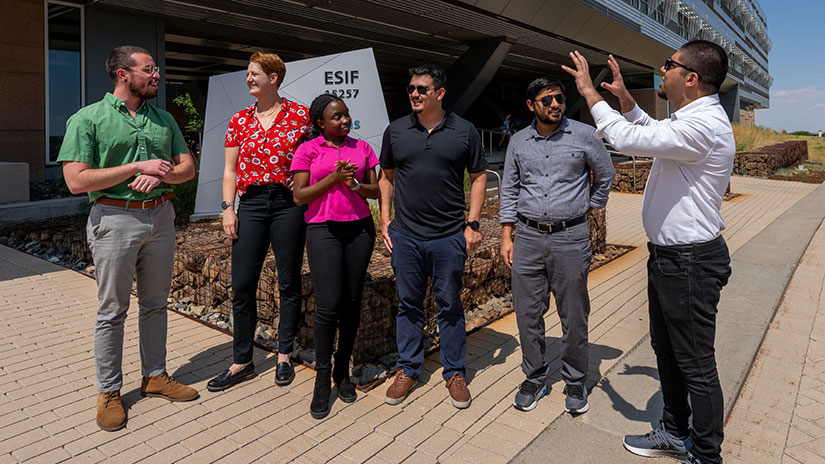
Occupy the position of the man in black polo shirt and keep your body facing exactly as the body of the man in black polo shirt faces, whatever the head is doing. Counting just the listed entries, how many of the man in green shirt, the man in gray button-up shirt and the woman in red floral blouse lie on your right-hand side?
2

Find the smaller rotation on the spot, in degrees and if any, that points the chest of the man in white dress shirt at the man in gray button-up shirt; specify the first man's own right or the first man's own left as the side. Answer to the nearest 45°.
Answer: approximately 45° to the first man's own right

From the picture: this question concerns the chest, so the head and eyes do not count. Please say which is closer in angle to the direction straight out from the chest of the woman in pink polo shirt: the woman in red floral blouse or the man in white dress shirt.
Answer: the man in white dress shirt

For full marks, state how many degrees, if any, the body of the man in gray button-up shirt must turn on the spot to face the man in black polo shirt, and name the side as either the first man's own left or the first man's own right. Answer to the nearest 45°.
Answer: approximately 90° to the first man's own right

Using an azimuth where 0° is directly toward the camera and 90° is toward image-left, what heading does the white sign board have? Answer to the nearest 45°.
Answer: approximately 0°

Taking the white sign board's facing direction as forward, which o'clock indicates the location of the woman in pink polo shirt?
The woman in pink polo shirt is roughly at 12 o'clock from the white sign board.

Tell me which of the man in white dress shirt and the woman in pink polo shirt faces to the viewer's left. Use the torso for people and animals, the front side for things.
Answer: the man in white dress shirt

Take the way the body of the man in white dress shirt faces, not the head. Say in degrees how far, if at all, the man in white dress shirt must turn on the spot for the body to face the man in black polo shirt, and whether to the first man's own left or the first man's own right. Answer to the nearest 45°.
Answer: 0° — they already face them

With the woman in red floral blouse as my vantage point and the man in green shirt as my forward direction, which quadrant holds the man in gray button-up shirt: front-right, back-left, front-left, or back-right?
back-left

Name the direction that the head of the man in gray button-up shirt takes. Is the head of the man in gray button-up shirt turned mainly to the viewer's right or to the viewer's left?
to the viewer's right
